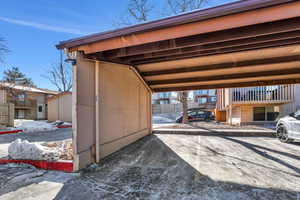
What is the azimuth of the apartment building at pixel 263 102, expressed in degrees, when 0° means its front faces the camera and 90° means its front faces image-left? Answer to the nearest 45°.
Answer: approximately 0°

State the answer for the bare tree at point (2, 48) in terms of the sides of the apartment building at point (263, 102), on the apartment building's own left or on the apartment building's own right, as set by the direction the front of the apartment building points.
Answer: on the apartment building's own right

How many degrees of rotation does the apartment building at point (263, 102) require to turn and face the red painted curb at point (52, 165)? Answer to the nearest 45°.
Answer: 0° — it already faces it

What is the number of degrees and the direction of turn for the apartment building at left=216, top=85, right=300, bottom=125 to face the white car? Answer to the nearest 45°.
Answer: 0° — it already faces it

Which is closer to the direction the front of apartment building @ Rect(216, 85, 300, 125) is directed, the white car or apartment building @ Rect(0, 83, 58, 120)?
the white car

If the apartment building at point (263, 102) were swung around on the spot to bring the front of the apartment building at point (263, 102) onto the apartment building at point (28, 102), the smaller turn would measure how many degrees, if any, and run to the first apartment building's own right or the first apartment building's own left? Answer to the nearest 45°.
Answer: approximately 90° to the first apartment building's own right

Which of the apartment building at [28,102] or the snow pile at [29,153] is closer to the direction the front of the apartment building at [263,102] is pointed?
the snow pile
